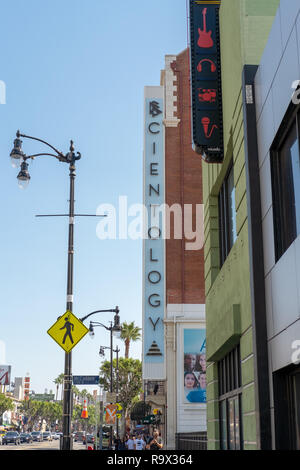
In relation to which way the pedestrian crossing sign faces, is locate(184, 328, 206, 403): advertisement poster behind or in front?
behind

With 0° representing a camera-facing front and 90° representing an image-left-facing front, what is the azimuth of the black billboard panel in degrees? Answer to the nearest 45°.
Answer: approximately 0°

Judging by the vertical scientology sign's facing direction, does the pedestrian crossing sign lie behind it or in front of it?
in front

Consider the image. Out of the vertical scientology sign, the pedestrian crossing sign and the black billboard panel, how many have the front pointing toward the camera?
3

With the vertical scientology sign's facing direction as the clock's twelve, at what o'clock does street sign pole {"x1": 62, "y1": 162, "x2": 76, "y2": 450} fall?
The street sign pole is roughly at 12 o'clock from the vertical scientology sign.

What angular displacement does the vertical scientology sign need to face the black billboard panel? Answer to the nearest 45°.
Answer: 0° — it already faces it

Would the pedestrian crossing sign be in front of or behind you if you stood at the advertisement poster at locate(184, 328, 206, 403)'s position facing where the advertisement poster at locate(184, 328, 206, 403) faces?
in front
